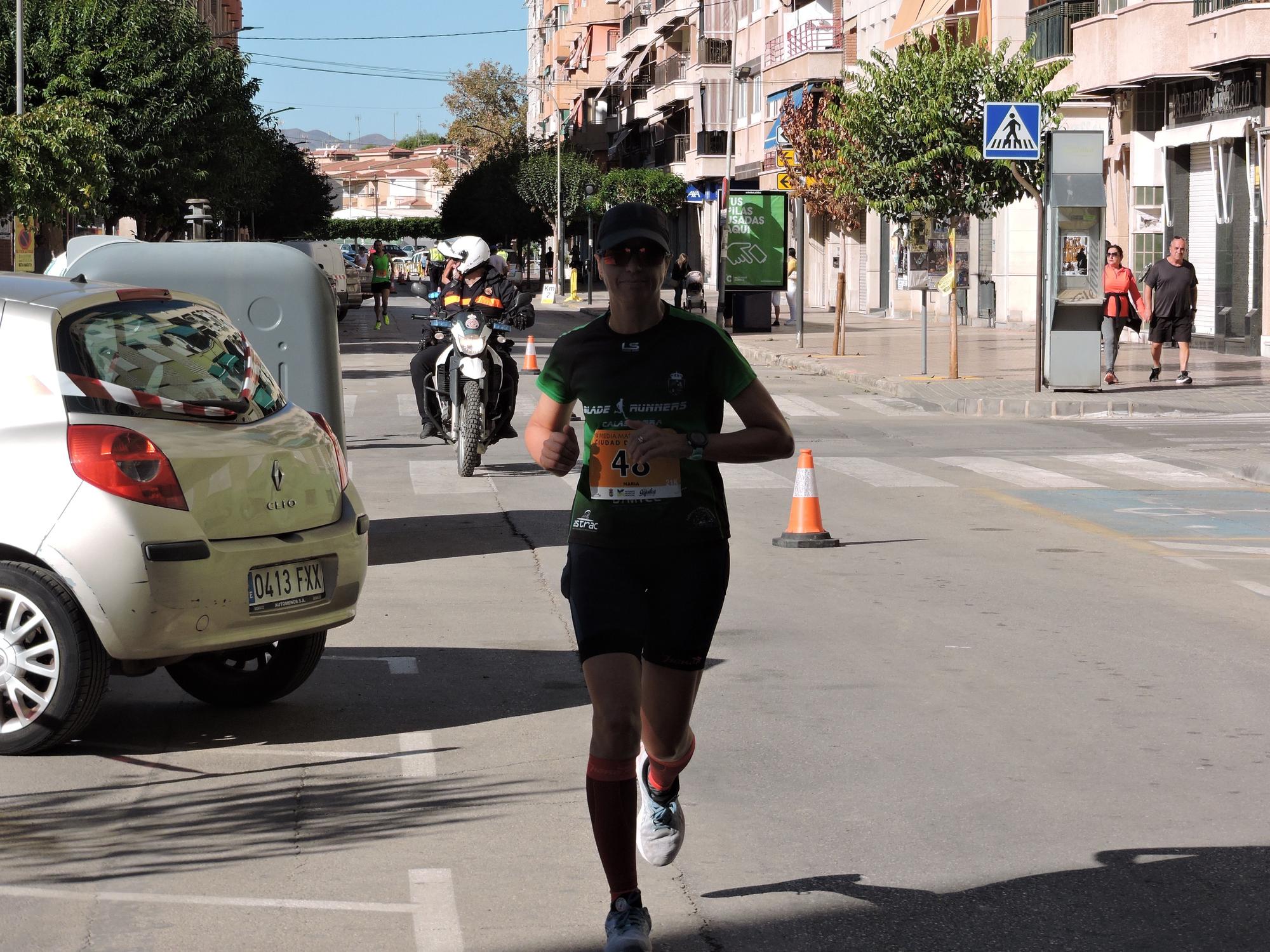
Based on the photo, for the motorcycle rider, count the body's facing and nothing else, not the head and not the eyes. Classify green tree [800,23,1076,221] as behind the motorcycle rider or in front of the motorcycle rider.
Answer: behind

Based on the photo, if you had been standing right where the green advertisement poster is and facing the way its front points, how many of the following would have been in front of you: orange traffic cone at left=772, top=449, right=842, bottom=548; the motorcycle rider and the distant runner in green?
2

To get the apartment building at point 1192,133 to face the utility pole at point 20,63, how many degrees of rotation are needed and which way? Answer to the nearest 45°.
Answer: approximately 45° to its right

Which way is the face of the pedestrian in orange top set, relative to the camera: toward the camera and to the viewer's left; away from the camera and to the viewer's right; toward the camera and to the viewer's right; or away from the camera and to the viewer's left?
toward the camera and to the viewer's left

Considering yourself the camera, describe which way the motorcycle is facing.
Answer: facing the viewer

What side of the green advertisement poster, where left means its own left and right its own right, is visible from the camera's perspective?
front

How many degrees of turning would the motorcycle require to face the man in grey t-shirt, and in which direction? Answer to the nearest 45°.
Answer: approximately 135° to its left

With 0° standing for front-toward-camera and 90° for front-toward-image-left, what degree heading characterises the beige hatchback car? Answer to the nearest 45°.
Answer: approximately 135°

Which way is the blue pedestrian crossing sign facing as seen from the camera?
toward the camera
